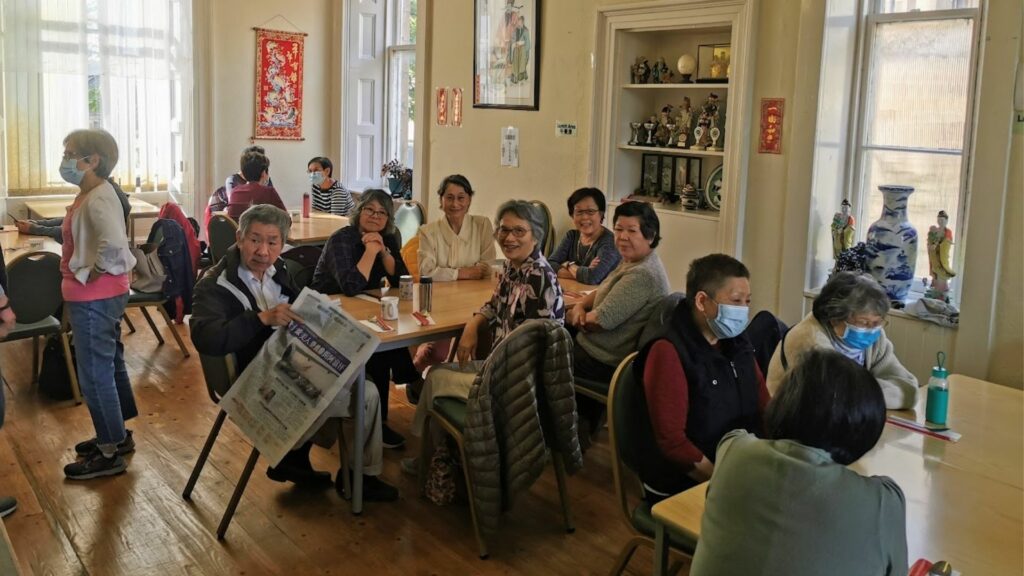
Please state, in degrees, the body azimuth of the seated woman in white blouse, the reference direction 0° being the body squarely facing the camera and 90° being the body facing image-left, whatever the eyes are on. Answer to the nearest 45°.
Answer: approximately 0°

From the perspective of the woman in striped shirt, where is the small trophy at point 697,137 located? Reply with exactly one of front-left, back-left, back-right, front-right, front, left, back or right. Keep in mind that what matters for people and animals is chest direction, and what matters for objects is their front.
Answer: left

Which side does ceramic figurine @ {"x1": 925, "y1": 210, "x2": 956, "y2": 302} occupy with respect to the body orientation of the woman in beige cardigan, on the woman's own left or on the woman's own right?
on the woman's own left

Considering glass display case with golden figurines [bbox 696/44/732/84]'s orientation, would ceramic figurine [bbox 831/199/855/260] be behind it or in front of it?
in front

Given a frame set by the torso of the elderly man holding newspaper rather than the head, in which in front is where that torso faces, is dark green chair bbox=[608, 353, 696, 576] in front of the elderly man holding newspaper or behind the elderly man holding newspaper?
in front

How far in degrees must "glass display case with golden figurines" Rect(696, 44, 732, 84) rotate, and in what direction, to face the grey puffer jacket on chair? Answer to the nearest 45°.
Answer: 0° — it already faces it

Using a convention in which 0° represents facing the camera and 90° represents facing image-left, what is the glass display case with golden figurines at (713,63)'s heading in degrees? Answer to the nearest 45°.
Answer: approximately 0°
